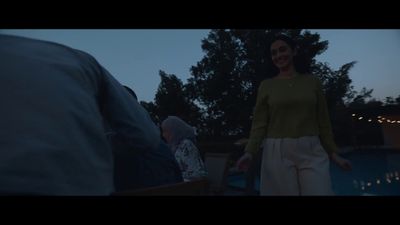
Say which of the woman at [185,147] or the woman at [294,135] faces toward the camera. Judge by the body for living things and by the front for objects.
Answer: the woman at [294,135]

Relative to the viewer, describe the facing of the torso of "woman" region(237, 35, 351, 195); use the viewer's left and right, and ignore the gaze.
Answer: facing the viewer

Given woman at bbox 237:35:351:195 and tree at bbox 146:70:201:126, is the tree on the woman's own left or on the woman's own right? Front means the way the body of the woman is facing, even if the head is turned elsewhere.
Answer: on the woman's own right

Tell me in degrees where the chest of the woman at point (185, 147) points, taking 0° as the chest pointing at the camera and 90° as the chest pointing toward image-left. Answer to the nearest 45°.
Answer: approximately 90°
